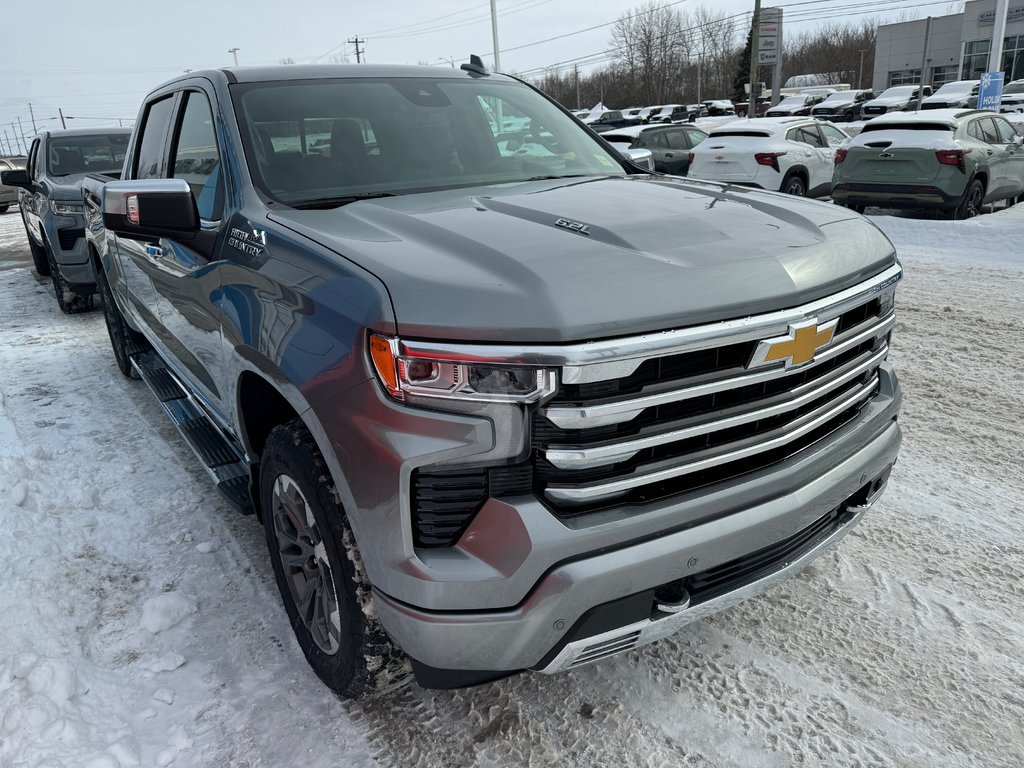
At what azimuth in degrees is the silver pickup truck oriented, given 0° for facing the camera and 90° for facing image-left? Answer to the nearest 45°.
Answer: approximately 315°

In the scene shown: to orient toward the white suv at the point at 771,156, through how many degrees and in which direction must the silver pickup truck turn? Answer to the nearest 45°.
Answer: approximately 90° to its left

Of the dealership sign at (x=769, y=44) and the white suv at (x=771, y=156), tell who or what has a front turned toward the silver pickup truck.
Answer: the dealership sign

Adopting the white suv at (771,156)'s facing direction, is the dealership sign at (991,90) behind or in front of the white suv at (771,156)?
in front

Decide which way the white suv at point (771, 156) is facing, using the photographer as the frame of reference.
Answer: facing away from the viewer and to the right of the viewer

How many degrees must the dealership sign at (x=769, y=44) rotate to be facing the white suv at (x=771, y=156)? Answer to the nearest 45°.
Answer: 0° — it already faces it

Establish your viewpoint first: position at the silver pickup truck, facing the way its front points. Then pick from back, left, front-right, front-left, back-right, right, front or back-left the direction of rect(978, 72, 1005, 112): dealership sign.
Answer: left

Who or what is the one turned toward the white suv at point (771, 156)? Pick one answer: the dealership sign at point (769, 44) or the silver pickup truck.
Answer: the dealership sign

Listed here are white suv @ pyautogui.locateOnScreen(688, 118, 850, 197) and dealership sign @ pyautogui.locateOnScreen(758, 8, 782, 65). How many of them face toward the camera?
1

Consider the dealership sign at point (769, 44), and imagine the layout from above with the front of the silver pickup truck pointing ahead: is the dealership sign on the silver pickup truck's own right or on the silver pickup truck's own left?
on the silver pickup truck's own left

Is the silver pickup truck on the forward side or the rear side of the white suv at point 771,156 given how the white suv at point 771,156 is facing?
on the rear side

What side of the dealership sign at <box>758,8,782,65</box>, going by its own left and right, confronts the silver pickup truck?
front

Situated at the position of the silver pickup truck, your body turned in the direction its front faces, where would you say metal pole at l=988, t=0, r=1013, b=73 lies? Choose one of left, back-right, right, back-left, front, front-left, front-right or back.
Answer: left
